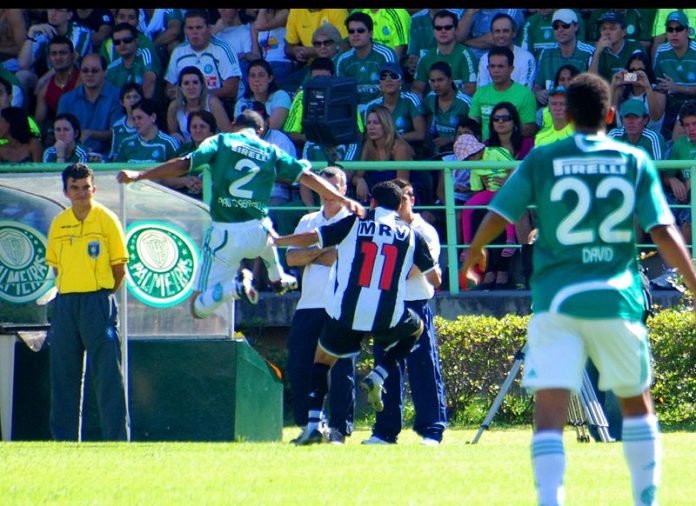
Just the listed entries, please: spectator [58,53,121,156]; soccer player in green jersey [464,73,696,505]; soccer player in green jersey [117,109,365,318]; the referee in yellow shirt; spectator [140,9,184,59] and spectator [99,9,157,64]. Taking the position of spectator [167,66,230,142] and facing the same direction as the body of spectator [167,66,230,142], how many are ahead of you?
3

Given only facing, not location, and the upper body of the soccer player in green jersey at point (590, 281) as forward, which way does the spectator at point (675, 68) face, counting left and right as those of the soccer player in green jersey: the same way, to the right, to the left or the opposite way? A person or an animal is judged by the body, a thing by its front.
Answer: the opposite way

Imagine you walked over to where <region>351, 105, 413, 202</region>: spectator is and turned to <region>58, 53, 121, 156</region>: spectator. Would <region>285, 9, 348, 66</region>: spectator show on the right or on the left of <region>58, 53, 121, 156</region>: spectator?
right

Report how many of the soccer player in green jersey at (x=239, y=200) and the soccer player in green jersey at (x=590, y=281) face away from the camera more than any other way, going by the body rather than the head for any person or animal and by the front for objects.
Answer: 2

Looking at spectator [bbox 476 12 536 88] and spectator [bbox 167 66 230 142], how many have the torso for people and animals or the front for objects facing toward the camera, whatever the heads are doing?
2

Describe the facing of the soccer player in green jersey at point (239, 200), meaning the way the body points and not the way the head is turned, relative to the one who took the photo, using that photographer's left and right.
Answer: facing away from the viewer

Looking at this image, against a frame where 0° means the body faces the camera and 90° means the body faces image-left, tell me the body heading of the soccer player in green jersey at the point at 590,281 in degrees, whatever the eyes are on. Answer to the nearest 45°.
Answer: approximately 180°
